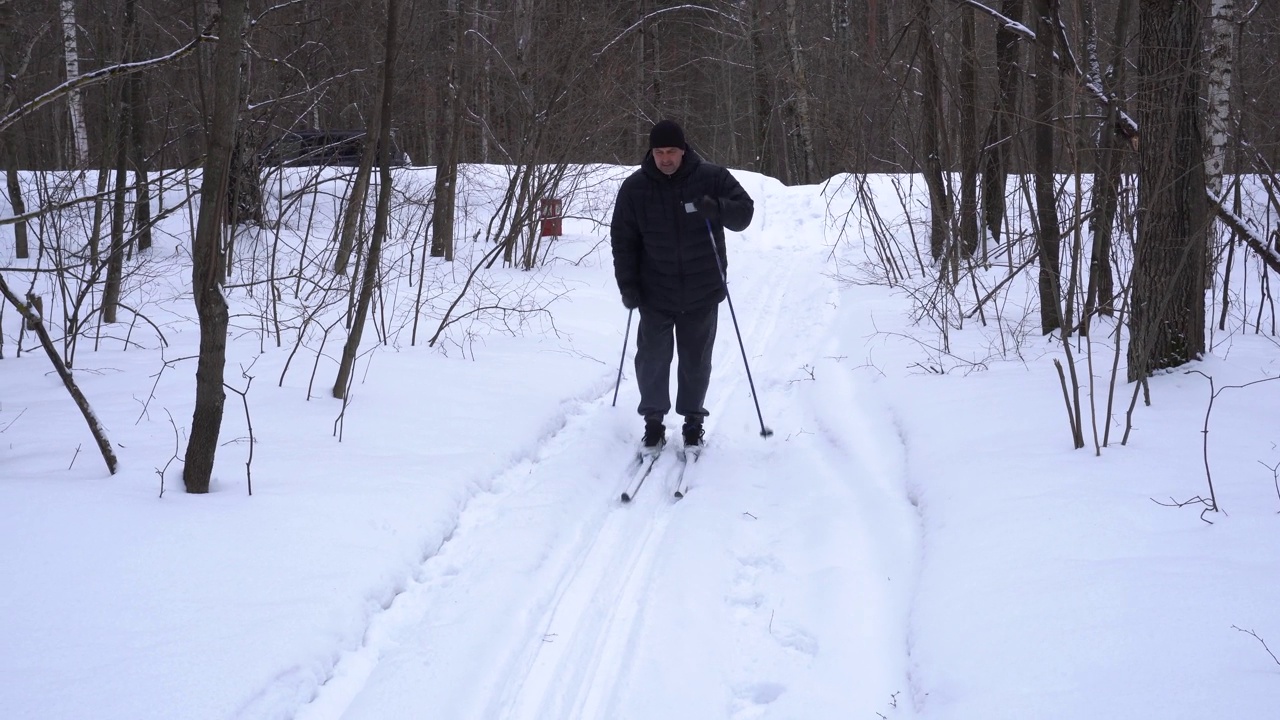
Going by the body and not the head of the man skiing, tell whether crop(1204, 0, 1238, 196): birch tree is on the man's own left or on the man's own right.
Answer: on the man's own left

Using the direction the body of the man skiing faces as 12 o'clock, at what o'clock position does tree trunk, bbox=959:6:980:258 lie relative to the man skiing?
The tree trunk is roughly at 7 o'clock from the man skiing.

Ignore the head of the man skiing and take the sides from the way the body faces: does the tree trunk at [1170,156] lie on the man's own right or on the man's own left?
on the man's own left

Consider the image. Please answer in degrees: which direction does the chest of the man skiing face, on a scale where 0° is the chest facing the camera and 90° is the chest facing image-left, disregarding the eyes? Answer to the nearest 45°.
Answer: approximately 0°

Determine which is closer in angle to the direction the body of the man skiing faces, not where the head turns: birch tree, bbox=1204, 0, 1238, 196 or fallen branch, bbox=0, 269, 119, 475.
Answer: the fallen branch

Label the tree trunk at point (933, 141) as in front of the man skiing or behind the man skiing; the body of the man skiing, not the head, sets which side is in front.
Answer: behind

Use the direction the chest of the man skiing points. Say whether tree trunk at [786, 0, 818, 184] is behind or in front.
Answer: behind

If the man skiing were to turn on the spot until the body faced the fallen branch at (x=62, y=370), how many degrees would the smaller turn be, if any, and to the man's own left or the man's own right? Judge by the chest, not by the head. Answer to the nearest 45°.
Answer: approximately 45° to the man's own right
